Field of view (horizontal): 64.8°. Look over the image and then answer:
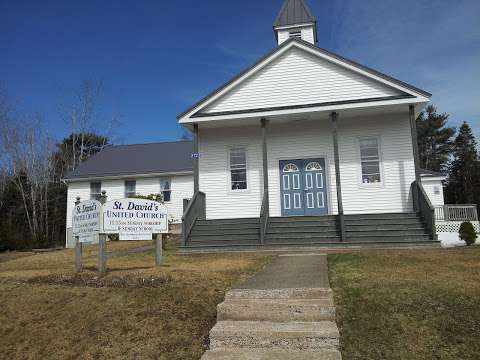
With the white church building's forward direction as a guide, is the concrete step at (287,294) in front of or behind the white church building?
in front

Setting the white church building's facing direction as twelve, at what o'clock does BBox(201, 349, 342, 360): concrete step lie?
The concrete step is roughly at 12 o'clock from the white church building.

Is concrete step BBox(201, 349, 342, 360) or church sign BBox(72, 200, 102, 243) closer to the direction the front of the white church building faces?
the concrete step

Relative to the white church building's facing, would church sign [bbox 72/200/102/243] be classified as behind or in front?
in front

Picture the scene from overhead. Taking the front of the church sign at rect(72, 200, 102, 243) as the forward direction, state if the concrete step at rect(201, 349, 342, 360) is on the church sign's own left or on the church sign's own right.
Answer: on the church sign's own left

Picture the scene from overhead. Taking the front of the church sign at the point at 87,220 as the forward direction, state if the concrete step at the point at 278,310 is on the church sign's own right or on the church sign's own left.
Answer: on the church sign's own left

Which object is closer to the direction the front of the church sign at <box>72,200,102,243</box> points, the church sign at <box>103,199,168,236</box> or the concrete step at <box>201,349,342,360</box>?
the concrete step

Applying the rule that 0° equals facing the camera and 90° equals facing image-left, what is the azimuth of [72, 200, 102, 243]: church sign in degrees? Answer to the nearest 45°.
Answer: approximately 45°

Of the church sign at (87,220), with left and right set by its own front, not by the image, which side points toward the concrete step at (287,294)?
left

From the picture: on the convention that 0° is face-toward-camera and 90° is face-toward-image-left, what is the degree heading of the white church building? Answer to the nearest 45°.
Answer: approximately 0°

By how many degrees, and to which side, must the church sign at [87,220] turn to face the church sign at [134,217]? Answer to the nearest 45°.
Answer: approximately 135° to its left
